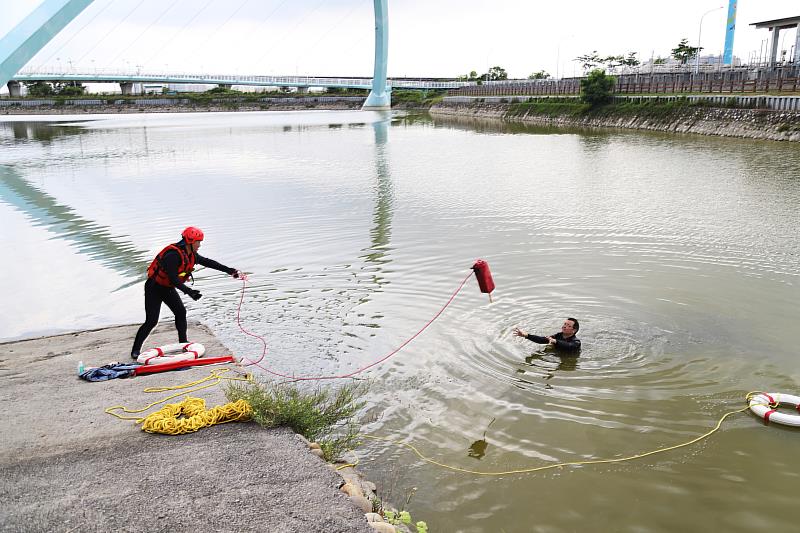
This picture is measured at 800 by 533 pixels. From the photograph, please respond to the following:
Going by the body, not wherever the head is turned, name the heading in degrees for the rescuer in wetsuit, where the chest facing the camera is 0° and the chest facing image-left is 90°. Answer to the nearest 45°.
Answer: approximately 270°

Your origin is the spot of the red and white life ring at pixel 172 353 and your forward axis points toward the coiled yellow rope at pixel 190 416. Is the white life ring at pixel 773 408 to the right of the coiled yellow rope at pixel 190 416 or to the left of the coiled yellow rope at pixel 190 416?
left

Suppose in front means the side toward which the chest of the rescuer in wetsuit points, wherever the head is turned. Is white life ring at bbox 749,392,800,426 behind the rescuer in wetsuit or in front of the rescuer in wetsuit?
in front

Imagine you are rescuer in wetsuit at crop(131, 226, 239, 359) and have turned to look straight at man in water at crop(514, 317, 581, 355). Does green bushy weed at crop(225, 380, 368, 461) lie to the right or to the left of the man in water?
right

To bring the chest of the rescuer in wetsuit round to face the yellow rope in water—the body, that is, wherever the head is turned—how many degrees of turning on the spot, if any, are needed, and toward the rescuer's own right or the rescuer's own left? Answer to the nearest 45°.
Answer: approximately 45° to the rescuer's own right

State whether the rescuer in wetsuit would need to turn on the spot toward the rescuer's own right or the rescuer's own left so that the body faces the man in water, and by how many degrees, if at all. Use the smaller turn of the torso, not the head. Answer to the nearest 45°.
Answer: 0° — they already face them

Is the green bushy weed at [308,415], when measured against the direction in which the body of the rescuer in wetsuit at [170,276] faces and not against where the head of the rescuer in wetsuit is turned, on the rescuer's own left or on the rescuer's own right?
on the rescuer's own right
